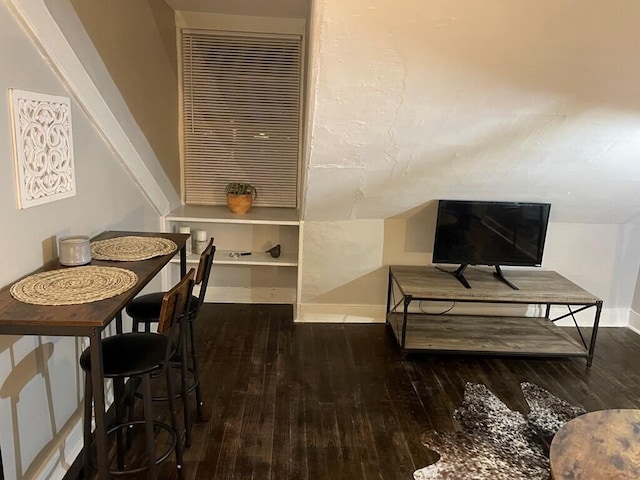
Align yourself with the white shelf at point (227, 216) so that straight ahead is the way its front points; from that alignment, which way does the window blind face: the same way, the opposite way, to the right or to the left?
the same way

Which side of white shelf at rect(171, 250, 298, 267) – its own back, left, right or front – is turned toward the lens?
front

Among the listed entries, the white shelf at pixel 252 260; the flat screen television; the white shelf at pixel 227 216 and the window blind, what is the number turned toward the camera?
4

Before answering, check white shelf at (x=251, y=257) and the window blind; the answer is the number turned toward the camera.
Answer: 2

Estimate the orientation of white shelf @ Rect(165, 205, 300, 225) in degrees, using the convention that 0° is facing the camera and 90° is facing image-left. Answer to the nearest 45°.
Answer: approximately 0°

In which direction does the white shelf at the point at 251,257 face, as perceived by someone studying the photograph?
facing the viewer

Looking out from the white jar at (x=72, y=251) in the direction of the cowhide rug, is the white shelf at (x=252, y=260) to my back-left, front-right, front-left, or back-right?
front-left

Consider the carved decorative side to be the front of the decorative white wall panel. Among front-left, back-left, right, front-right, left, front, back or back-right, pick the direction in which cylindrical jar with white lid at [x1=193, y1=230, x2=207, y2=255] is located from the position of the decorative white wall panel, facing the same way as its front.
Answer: left

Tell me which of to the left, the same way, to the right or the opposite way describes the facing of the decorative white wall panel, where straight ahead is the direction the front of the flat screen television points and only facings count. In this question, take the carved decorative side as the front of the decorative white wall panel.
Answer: to the left

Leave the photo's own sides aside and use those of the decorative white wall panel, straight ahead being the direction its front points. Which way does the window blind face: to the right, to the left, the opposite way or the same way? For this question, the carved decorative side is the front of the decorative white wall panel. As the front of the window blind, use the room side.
to the right

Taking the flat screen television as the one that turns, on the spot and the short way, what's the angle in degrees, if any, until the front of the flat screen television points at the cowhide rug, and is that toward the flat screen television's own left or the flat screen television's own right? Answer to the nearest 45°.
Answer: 0° — it already faces it

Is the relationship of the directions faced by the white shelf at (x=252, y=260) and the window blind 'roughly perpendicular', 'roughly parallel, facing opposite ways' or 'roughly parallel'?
roughly parallel

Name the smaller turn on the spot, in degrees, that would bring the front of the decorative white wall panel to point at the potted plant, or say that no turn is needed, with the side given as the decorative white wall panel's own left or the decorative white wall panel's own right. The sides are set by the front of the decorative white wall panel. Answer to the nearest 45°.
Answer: approximately 90° to the decorative white wall panel's own left
